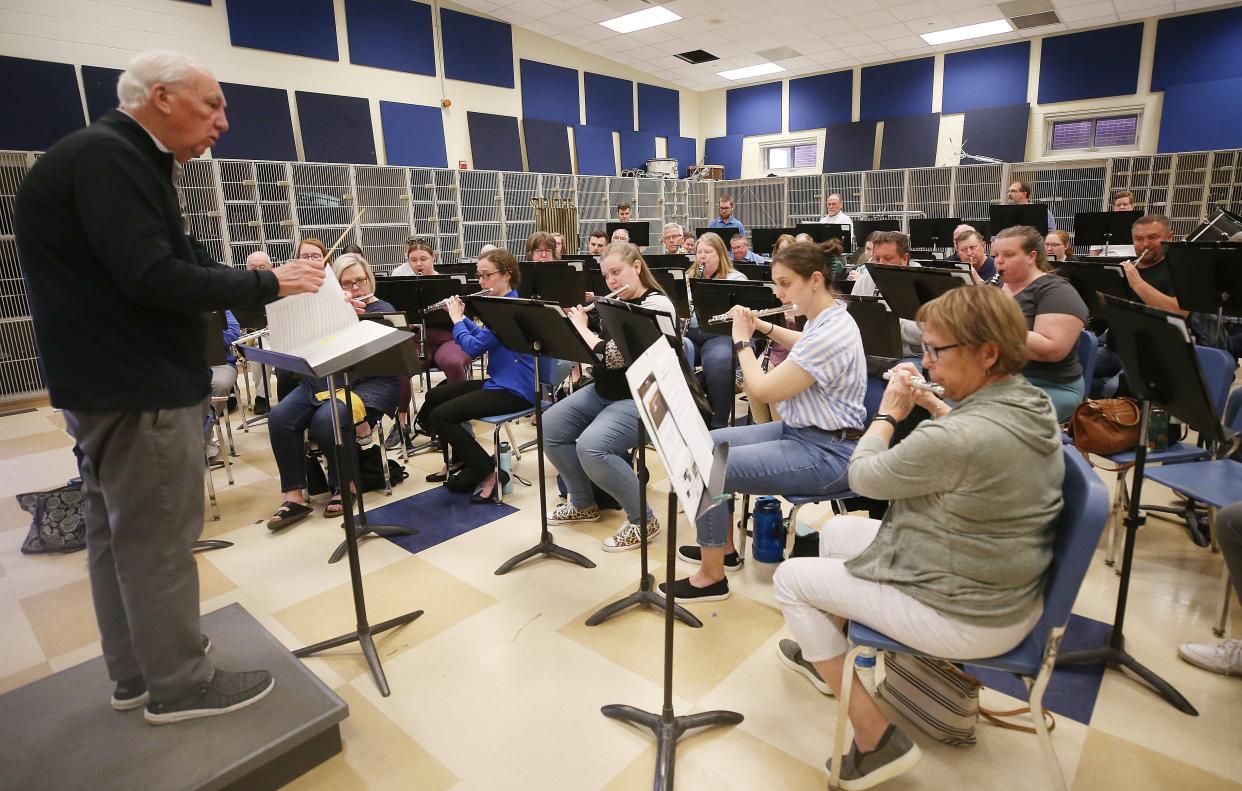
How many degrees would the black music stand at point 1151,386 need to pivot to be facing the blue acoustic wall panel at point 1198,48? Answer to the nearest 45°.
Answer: approximately 45° to its left

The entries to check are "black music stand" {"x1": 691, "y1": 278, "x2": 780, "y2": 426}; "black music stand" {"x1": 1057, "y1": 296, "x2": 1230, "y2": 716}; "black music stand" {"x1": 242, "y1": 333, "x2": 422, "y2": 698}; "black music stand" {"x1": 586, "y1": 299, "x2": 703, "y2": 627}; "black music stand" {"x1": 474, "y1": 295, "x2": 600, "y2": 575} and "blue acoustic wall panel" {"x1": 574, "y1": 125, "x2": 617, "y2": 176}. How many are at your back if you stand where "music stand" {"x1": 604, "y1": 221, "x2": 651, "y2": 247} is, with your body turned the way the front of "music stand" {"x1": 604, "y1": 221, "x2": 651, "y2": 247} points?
5

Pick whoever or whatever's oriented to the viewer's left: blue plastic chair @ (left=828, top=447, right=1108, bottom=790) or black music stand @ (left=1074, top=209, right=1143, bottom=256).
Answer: the blue plastic chair

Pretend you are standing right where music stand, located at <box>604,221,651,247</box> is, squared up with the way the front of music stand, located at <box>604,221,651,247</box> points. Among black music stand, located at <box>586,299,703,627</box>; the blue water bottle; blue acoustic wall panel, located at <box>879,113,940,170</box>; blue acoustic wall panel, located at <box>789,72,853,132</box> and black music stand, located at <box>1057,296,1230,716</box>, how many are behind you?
3

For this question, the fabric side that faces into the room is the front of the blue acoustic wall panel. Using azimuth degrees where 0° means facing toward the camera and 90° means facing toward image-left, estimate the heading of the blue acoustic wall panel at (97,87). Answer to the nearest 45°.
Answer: approximately 315°

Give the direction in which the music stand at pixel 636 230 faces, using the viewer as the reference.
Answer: facing away from the viewer

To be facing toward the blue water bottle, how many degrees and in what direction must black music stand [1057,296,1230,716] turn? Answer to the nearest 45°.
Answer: approximately 135° to its left

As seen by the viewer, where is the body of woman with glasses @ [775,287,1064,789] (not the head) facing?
to the viewer's left

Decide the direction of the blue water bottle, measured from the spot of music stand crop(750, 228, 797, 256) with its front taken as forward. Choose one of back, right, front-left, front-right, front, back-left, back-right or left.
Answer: back

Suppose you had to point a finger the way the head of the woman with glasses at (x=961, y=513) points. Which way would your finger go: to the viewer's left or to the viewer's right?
to the viewer's left

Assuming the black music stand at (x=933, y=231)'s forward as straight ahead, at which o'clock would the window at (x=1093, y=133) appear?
The window is roughly at 1 o'clock from the black music stand.

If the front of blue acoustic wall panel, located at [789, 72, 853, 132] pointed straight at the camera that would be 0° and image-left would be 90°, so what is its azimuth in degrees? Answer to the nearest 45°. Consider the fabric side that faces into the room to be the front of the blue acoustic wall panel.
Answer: approximately 45°

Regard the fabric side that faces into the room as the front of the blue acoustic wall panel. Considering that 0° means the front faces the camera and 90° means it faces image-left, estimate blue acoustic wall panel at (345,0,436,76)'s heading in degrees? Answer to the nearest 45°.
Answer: approximately 315°
